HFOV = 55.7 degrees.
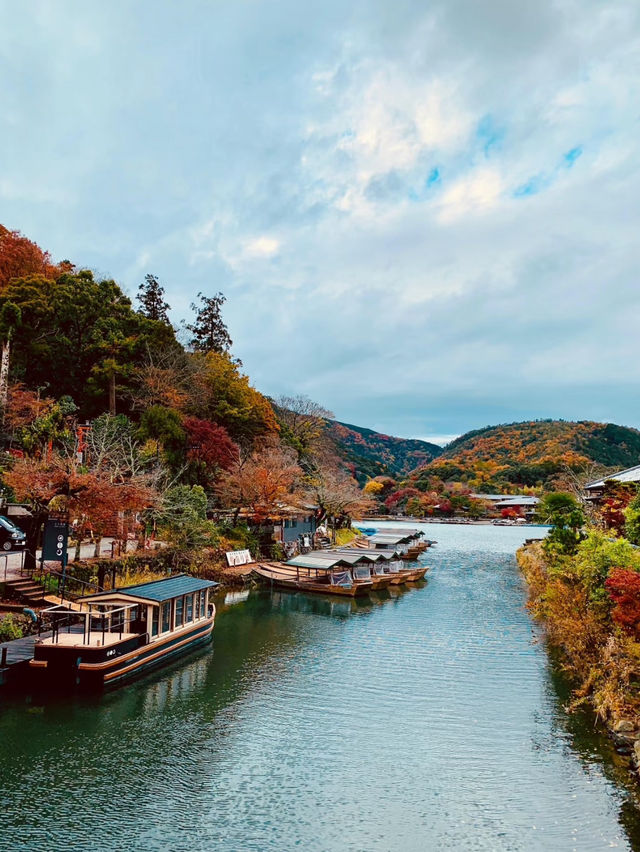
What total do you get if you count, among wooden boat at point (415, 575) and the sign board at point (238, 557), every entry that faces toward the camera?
1

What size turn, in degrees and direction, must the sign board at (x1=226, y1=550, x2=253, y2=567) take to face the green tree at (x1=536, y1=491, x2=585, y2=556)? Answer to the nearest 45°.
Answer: approximately 45° to its left

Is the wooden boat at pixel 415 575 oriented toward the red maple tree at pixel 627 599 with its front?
no

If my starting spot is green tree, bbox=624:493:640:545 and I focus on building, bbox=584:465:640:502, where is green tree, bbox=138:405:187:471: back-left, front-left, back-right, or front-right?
front-left

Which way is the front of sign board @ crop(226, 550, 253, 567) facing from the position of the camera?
facing the viewer
